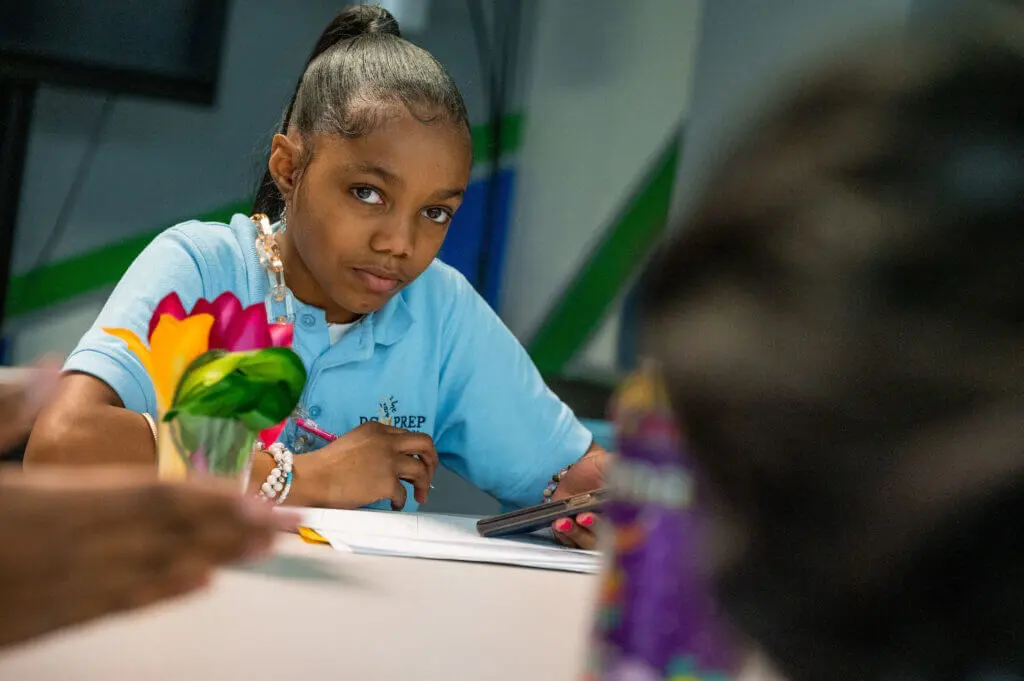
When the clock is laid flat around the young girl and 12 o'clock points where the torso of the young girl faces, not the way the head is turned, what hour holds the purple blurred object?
The purple blurred object is roughly at 12 o'clock from the young girl.

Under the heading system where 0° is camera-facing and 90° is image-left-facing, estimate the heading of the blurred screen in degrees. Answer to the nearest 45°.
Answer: approximately 0°

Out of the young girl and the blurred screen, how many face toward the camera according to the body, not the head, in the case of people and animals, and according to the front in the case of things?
2

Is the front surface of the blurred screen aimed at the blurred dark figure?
yes

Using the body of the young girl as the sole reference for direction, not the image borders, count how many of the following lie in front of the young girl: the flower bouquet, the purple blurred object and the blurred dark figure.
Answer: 3
